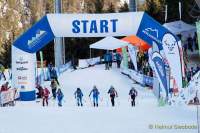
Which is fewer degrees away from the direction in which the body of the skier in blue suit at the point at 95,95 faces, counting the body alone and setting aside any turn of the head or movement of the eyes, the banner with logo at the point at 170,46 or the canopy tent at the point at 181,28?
the banner with logo

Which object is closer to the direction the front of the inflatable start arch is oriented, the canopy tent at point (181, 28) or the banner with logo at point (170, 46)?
the banner with logo

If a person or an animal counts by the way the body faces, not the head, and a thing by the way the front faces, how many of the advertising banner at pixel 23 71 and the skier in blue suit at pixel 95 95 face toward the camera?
2

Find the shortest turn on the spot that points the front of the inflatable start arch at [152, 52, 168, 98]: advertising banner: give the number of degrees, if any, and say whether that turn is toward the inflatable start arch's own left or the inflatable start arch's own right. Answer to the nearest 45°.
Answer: approximately 45° to the inflatable start arch's own left

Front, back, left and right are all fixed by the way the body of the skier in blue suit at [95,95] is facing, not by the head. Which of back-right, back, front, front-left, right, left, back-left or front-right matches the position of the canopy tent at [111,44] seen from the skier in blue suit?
back
